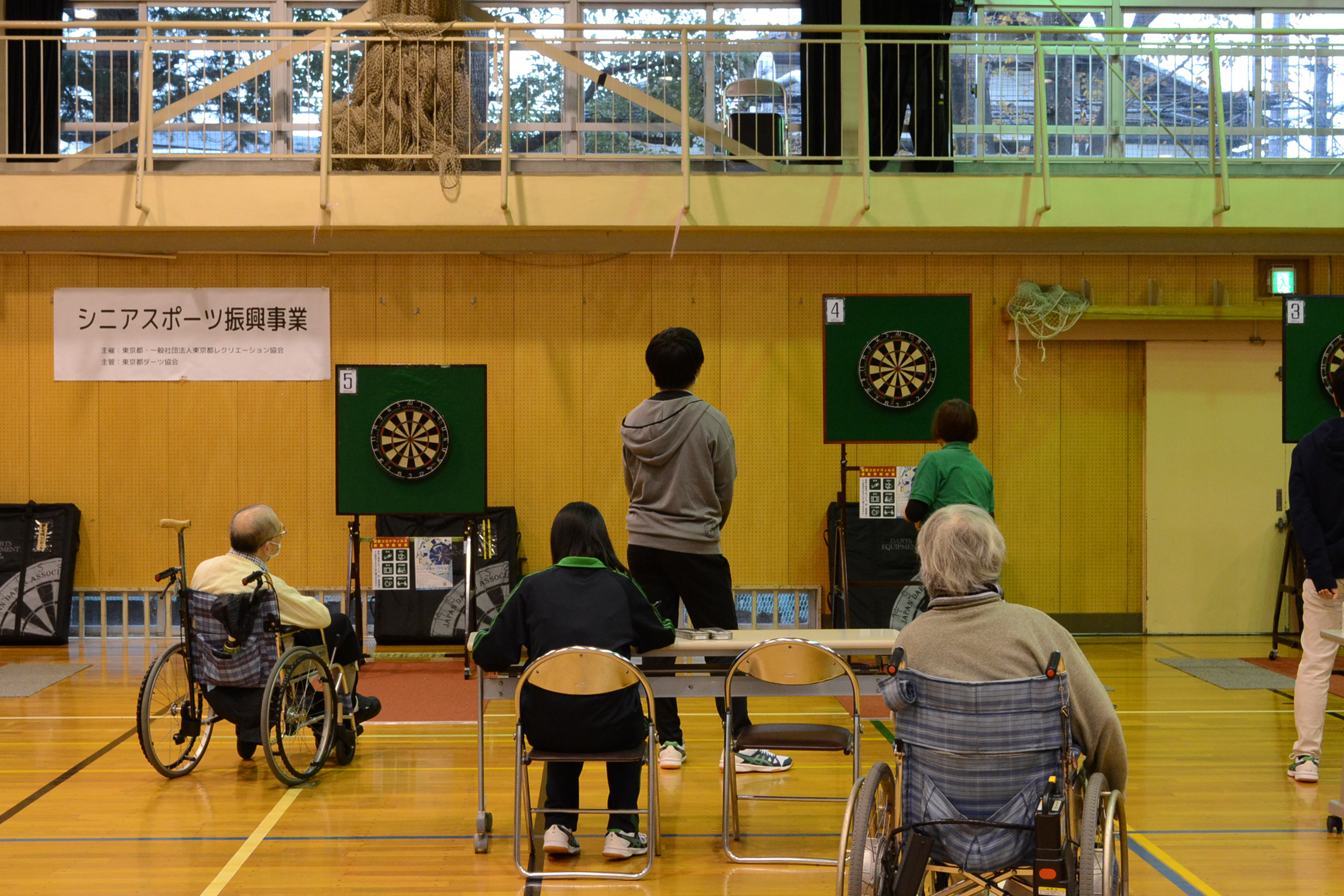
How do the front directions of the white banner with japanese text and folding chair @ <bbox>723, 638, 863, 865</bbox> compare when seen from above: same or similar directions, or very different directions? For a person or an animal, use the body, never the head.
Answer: very different directions

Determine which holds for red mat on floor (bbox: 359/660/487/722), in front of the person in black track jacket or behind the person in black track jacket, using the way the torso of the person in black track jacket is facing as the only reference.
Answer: in front

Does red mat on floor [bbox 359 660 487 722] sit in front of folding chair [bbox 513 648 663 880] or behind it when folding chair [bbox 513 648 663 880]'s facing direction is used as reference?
in front

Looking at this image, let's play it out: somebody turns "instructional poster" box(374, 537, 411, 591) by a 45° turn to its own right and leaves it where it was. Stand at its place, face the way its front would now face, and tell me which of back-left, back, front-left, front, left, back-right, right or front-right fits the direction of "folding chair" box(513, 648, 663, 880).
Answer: front-left

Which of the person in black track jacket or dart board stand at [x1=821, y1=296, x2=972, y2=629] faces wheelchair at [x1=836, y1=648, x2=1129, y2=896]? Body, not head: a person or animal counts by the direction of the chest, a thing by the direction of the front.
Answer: the dart board stand

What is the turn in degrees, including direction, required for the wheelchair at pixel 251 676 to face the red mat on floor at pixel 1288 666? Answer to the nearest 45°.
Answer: approximately 45° to its right

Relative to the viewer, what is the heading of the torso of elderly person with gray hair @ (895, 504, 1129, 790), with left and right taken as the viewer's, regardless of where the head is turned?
facing away from the viewer

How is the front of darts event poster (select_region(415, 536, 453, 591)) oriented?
toward the camera

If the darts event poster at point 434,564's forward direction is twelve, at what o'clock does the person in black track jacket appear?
The person in black track jacket is roughly at 12 o'clock from the darts event poster.

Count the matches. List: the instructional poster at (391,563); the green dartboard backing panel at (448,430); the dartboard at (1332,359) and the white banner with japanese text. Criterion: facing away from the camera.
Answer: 0

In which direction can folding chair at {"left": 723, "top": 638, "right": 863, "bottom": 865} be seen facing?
away from the camera

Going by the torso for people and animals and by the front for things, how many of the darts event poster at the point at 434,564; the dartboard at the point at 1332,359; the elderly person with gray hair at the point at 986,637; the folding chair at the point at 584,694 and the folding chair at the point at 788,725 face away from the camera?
3

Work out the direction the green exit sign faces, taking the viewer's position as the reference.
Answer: facing the viewer

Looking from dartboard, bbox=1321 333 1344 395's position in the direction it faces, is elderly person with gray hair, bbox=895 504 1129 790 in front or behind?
in front

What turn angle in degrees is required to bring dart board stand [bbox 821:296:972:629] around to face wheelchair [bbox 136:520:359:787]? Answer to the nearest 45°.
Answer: approximately 45° to its right

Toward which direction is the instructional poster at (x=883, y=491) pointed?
toward the camera
